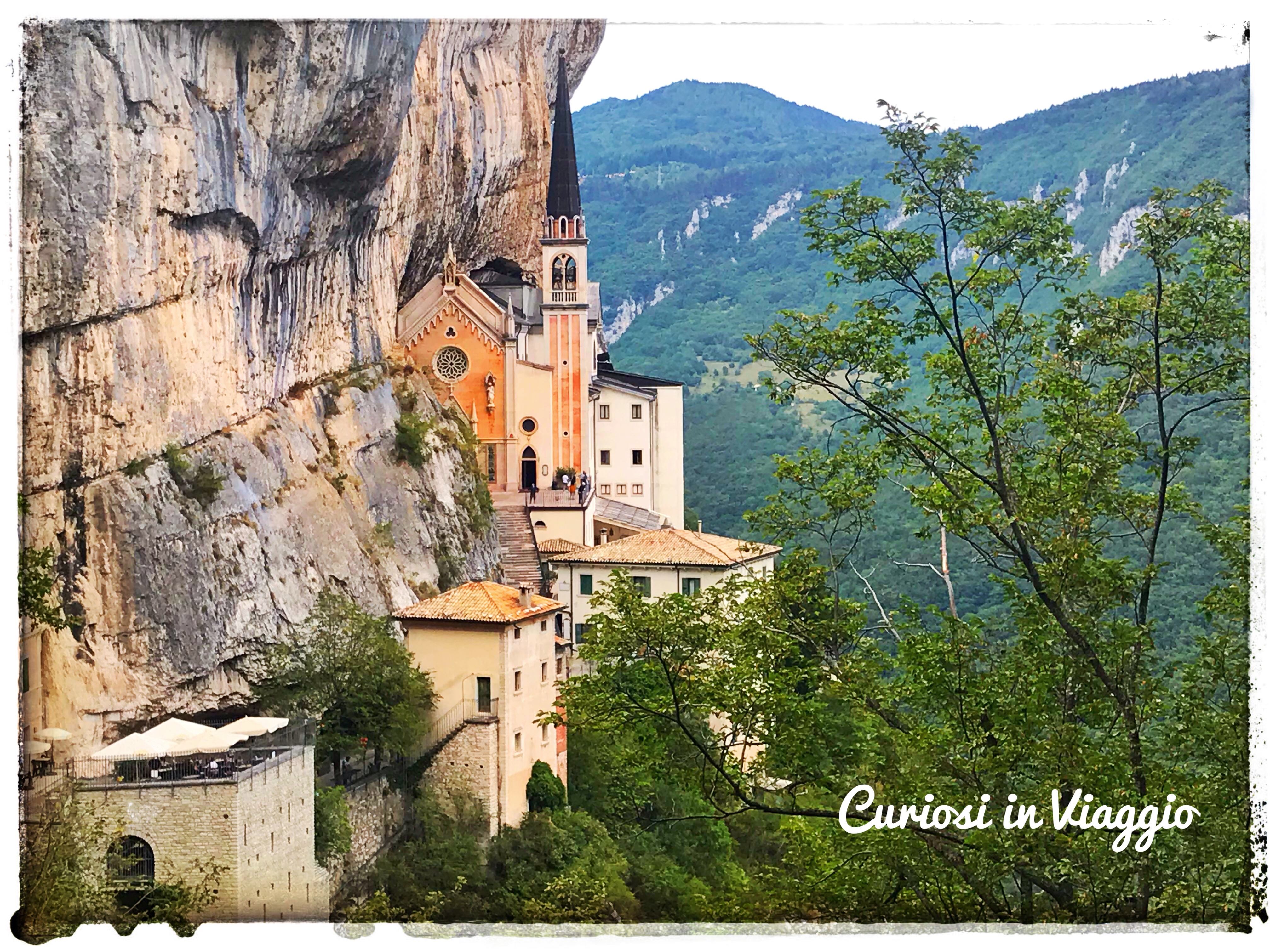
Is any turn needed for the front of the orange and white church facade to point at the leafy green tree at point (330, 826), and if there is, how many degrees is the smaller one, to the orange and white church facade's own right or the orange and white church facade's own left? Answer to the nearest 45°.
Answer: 0° — it already faces it

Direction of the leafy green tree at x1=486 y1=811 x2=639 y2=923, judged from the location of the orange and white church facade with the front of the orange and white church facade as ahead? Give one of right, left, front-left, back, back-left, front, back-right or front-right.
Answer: front

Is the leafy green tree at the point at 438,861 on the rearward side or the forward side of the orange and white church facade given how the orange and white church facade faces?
on the forward side

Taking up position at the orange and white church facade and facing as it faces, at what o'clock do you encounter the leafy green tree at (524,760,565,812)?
The leafy green tree is roughly at 12 o'clock from the orange and white church facade.

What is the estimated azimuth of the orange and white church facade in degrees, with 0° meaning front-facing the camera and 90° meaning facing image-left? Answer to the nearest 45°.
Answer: approximately 0°

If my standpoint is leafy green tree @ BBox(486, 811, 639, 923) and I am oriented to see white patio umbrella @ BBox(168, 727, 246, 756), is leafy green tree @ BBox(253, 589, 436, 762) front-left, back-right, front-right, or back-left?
front-right

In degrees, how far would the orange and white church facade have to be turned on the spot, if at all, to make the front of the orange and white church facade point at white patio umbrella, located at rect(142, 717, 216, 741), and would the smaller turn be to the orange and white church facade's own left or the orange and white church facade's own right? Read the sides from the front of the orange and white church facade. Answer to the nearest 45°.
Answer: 0° — it already faces it

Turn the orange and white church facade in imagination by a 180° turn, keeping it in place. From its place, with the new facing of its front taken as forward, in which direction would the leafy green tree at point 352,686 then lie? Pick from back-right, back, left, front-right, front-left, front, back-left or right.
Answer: back

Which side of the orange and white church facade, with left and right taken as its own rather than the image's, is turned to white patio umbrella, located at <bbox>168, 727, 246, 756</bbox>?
front

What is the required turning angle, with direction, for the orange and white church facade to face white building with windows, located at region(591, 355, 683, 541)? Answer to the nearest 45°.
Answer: approximately 135° to its left

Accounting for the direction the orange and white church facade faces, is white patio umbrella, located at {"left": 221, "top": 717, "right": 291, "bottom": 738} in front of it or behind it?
in front

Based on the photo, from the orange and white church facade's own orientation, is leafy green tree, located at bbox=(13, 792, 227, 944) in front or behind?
in front

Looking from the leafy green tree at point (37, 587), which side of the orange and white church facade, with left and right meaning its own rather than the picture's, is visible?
front
